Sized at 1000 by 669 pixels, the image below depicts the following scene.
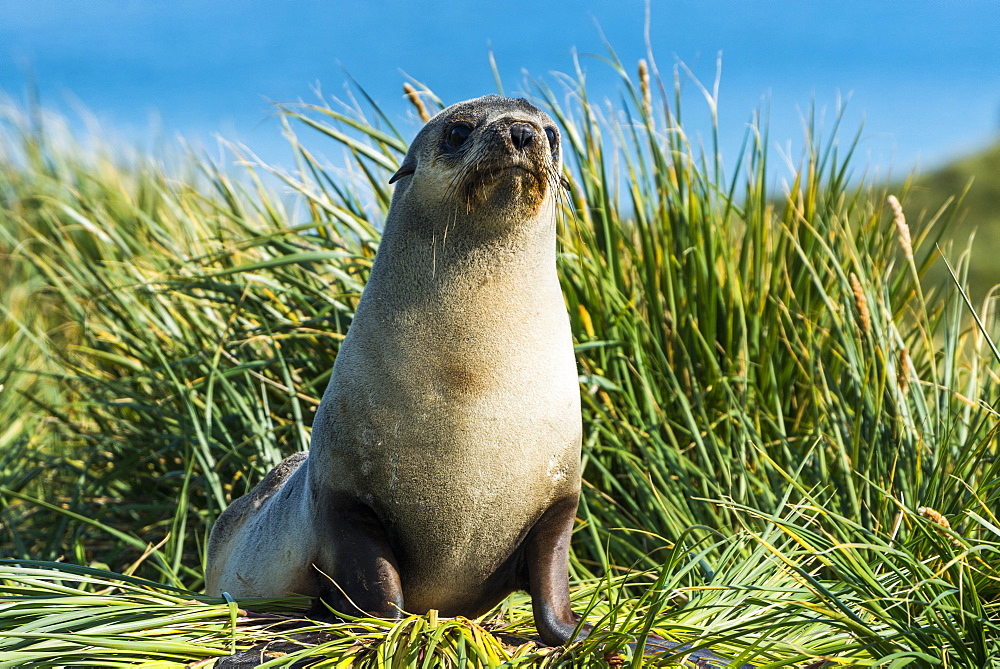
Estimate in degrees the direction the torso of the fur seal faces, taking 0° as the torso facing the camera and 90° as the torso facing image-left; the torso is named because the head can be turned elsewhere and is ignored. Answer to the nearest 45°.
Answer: approximately 315°
